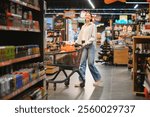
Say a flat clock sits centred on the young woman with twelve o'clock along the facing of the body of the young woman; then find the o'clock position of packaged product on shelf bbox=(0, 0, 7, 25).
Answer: The packaged product on shelf is roughly at 11 o'clock from the young woman.

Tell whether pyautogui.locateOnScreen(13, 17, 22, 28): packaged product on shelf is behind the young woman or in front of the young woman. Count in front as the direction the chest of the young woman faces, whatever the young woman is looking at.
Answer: in front

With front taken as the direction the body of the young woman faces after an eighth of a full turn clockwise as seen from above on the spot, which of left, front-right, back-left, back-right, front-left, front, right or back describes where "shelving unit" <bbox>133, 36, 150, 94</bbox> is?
back-left

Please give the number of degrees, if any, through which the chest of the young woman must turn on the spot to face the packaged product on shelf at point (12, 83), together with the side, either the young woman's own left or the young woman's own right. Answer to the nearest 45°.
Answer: approximately 45° to the young woman's own left

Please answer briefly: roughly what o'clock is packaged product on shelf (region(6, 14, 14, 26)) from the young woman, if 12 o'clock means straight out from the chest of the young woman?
The packaged product on shelf is roughly at 11 o'clock from the young woman.

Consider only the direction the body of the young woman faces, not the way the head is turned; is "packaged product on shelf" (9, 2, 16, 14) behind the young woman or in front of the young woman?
in front

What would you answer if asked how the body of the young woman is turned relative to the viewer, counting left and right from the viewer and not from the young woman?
facing the viewer and to the left of the viewer
